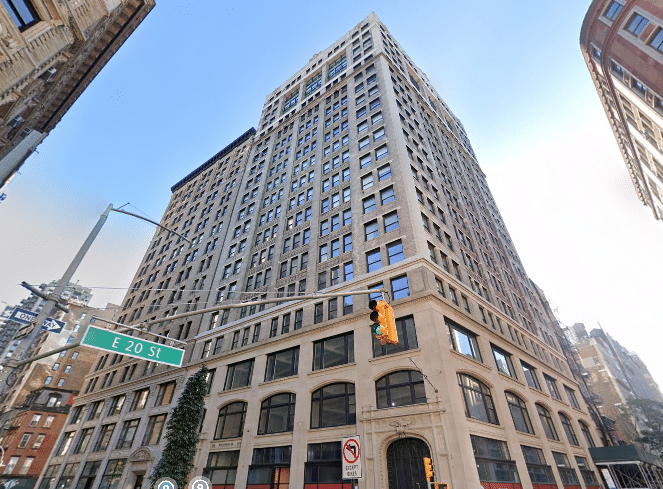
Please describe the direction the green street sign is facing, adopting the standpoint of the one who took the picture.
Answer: facing the viewer

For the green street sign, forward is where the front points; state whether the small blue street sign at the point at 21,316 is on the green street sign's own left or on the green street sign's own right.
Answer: on the green street sign's own right

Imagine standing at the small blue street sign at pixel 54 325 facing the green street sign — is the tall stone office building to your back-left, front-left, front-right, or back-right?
front-left

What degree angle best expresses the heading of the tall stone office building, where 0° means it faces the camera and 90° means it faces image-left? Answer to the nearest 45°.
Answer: approximately 45°

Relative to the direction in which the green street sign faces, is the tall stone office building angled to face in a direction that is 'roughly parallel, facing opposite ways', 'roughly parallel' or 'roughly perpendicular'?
roughly perpendicular

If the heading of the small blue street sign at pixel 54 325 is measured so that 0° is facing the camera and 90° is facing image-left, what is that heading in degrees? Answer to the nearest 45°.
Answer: approximately 0°
